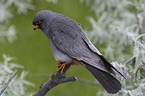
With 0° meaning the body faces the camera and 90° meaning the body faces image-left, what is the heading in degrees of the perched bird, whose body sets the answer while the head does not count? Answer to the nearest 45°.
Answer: approximately 90°
